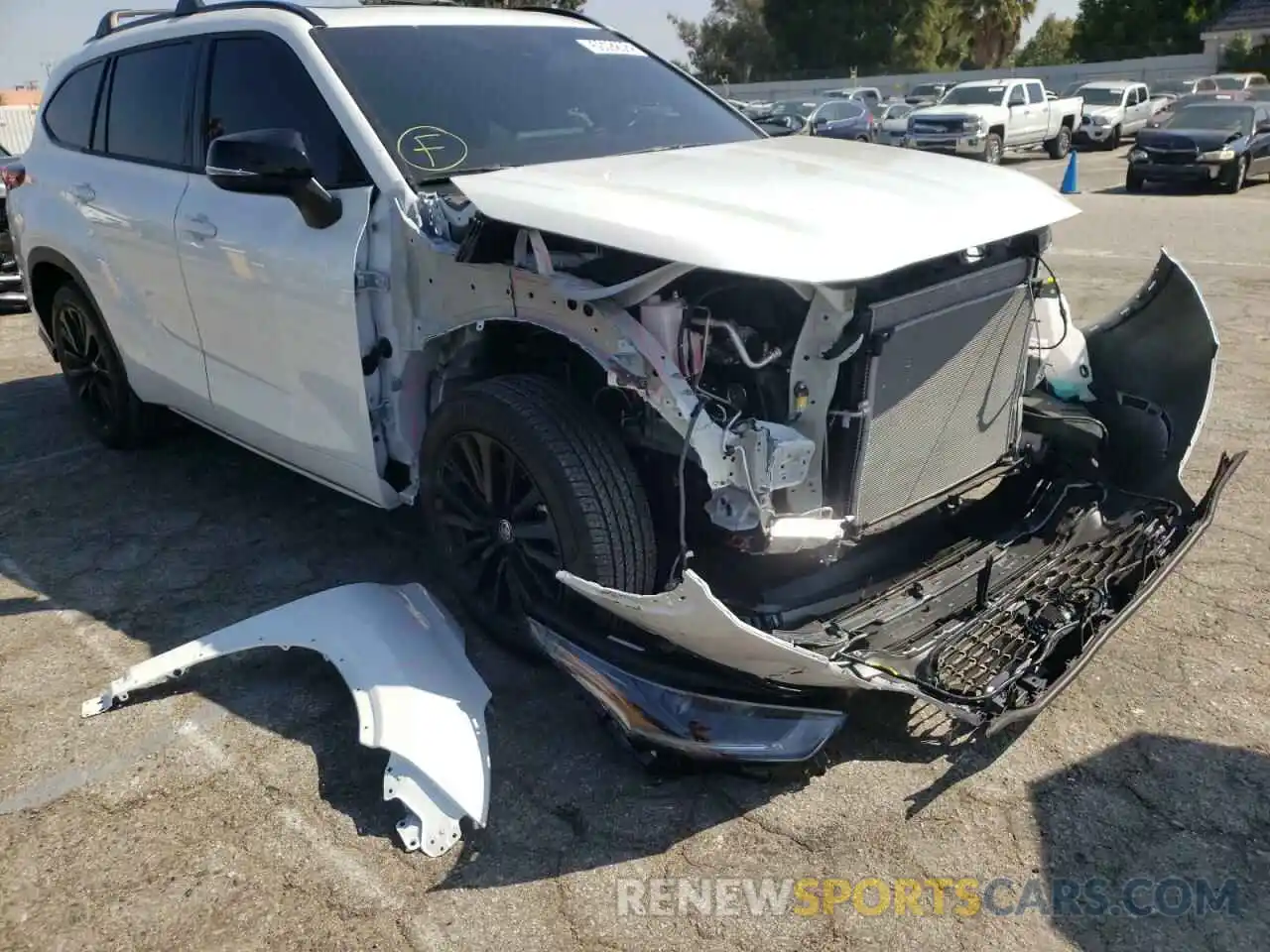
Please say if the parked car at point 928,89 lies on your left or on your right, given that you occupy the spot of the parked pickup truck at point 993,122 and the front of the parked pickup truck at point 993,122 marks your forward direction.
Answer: on your right

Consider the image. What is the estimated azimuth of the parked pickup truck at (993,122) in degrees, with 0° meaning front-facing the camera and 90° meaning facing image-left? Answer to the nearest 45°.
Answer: approximately 45°

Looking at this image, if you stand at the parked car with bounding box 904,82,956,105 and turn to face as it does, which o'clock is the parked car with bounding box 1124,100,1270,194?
the parked car with bounding box 1124,100,1270,194 is roughly at 10 o'clock from the parked car with bounding box 904,82,956,105.

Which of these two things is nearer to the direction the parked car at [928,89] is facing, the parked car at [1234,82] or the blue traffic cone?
the blue traffic cone

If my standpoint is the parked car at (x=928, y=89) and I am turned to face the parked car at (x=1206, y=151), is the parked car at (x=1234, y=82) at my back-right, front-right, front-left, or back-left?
front-left

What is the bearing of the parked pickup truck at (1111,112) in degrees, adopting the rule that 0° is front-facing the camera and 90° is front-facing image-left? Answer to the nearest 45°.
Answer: approximately 45°

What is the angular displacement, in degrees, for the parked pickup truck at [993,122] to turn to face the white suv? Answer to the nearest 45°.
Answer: approximately 45° to its left

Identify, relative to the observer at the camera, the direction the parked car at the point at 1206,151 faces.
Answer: facing the viewer and to the left of the viewer

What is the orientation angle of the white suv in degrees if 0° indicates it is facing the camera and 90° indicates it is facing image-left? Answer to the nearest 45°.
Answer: approximately 315°

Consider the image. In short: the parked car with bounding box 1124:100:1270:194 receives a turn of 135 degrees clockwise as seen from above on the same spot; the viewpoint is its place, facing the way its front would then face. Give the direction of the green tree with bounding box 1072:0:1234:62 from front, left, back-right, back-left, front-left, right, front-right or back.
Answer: front

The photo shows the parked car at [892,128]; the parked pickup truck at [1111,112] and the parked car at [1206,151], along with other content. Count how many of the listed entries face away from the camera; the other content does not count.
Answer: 0

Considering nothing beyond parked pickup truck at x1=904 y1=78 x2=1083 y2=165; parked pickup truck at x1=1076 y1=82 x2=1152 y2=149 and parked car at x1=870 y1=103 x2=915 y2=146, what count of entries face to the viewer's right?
0

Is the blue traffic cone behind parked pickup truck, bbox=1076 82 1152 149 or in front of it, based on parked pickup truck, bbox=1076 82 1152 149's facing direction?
in front

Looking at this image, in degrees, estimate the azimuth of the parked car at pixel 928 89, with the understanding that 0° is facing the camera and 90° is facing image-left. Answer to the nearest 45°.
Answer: approximately 45°

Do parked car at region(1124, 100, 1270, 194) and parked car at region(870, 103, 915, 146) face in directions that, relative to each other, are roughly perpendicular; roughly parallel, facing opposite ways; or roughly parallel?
roughly parallel
